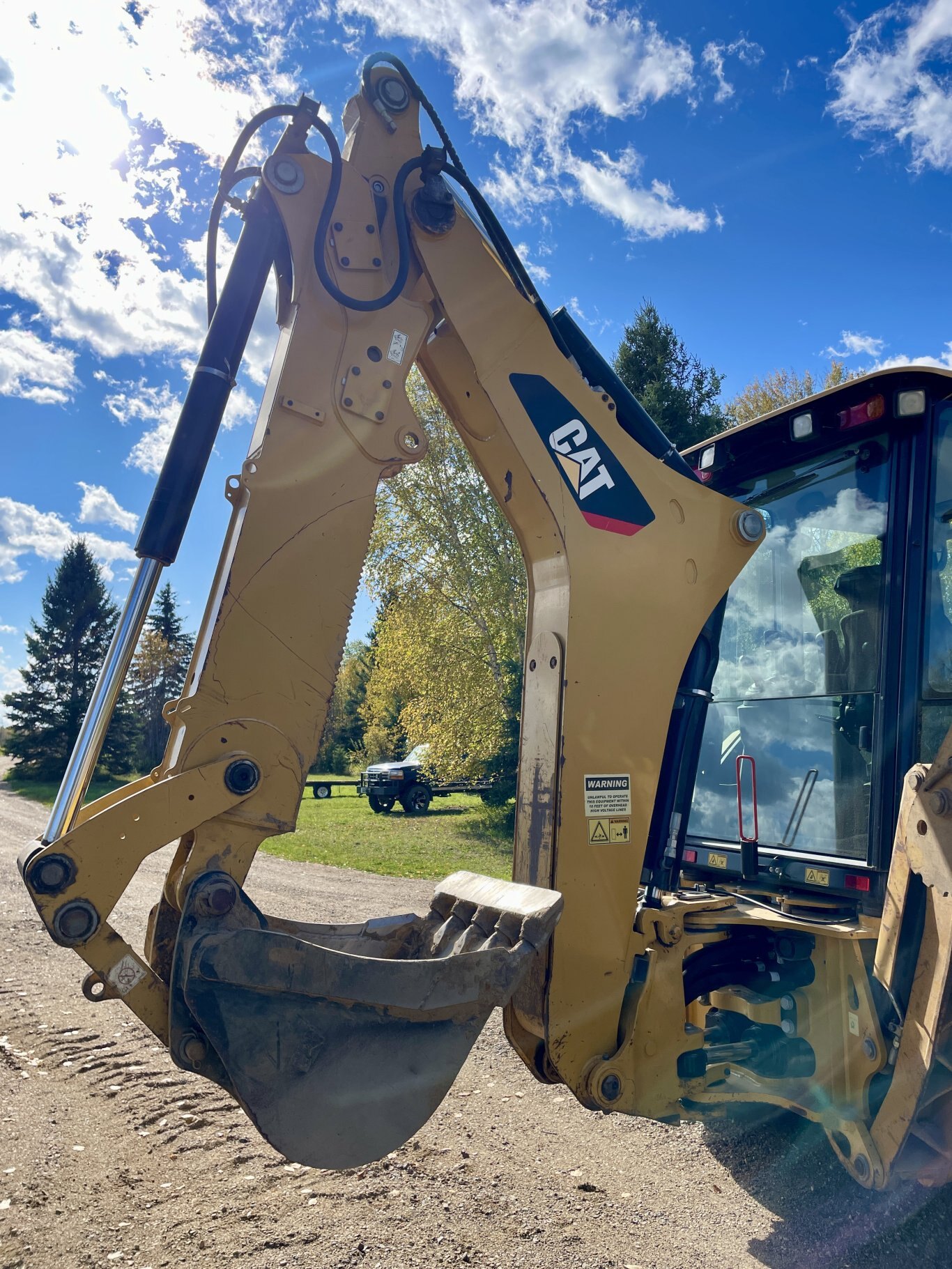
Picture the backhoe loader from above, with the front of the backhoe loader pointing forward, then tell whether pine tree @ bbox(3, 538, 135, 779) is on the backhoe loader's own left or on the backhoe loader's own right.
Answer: on the backhoe loader's own left

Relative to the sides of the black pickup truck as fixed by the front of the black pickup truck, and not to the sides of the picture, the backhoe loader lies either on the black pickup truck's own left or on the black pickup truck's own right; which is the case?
on the black pickup truck's own left

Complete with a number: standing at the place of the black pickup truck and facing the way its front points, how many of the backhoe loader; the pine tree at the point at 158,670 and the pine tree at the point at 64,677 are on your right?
2

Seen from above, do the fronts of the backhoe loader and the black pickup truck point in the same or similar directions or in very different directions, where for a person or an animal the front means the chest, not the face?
very different directions

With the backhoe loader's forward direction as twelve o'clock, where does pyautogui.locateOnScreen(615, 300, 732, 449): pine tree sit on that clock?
The pine tree is roughly at 11 o'clock from the backhoe loader.

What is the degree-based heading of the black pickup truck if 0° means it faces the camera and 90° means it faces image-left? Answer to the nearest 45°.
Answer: approximately 45°

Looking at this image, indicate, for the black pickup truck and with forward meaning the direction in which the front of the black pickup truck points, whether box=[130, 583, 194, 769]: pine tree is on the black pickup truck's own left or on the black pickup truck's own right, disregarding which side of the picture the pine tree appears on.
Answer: on the black pickup truck's own right

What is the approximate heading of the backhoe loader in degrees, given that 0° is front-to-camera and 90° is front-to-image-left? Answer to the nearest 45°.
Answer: approximately 225°
